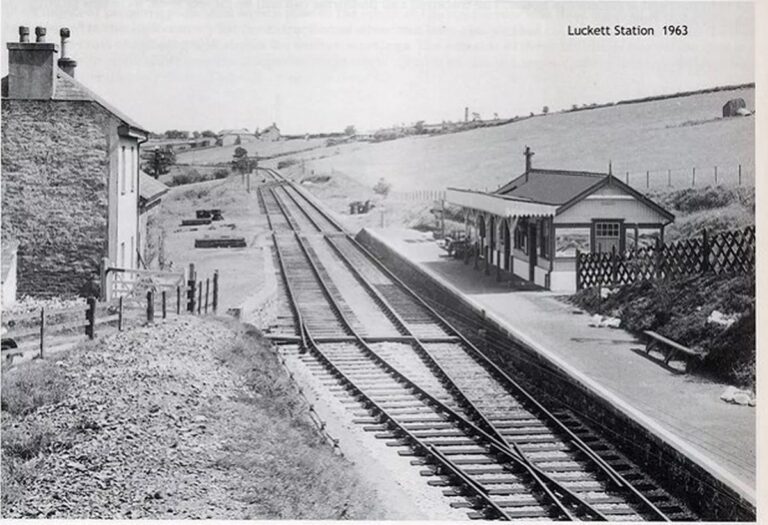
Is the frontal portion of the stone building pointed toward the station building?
yes

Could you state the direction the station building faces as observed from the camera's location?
facing the viewer and to the left of the viewer

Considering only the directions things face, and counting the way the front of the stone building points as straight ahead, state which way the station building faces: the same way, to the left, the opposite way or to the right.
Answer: the opposite way

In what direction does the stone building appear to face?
to the viewer's right

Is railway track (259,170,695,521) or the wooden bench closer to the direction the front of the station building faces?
the railway track

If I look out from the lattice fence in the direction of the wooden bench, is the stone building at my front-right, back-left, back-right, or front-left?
front-right

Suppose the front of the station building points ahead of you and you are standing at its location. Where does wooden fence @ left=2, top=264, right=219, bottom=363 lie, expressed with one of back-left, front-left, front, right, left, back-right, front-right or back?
front

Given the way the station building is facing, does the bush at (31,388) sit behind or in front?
in front

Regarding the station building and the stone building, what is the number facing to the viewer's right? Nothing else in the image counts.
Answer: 1
